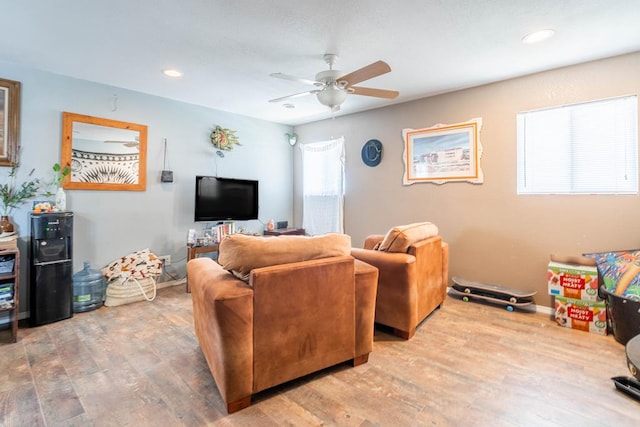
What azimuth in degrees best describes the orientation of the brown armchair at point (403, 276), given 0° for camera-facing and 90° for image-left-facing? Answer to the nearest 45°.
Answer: approximately 135°

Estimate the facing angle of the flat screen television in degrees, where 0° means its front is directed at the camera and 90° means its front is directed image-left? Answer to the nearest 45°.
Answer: approximately 315°

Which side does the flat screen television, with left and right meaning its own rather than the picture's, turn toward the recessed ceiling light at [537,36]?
front

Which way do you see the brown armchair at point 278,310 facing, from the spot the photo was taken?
facing away from the viewer and to the left of the viewer
